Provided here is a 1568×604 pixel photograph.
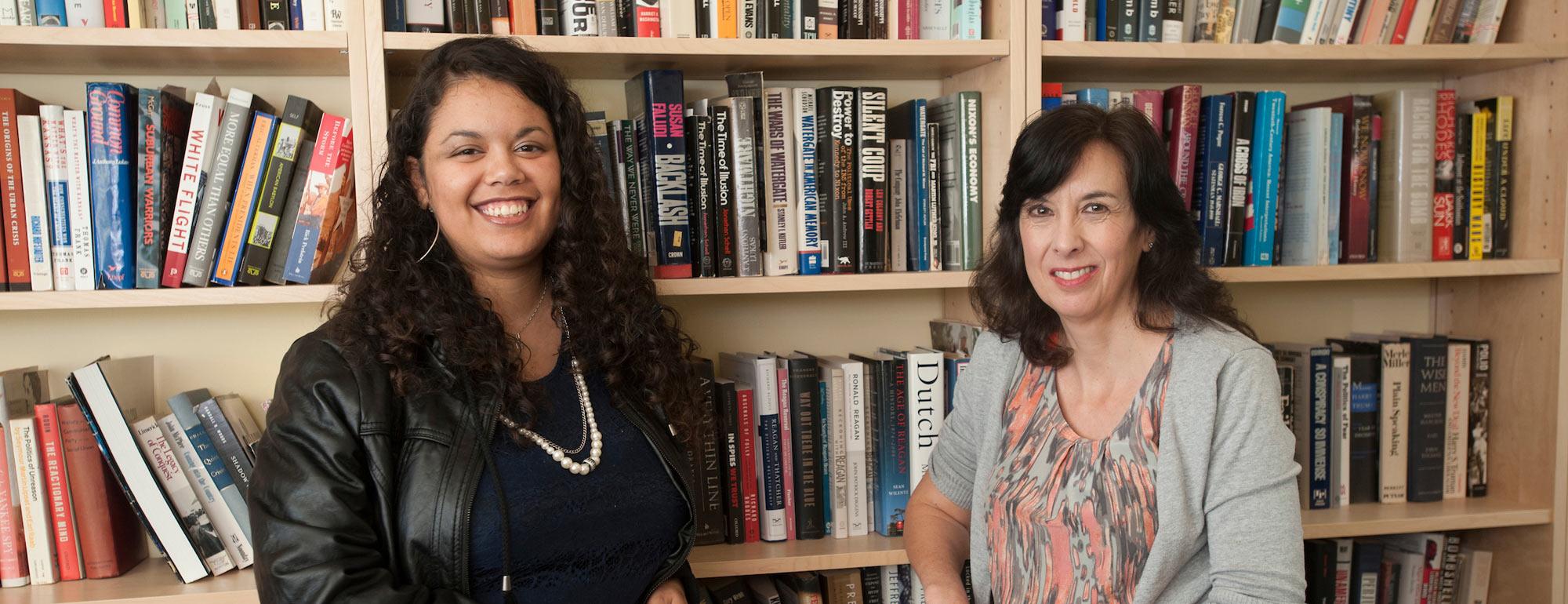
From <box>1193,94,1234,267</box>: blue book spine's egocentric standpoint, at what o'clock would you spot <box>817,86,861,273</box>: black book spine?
The black book spine is roughly at 2 o'clock from the blue book spine.

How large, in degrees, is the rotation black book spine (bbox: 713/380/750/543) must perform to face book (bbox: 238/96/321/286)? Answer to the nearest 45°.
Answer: approximately 90° to its right

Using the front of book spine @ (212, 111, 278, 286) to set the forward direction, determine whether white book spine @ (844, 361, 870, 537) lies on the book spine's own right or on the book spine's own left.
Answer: on the book spine's own left

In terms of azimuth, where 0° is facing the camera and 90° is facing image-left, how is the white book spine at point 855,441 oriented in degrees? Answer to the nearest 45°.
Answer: approximately 0°

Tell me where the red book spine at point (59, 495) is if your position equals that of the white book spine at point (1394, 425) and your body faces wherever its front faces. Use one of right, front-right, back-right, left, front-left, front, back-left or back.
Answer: front-right

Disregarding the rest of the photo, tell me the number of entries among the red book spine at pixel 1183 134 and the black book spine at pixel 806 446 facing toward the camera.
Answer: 2

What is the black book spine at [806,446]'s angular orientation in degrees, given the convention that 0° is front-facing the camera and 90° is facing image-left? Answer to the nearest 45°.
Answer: approximately 0°
